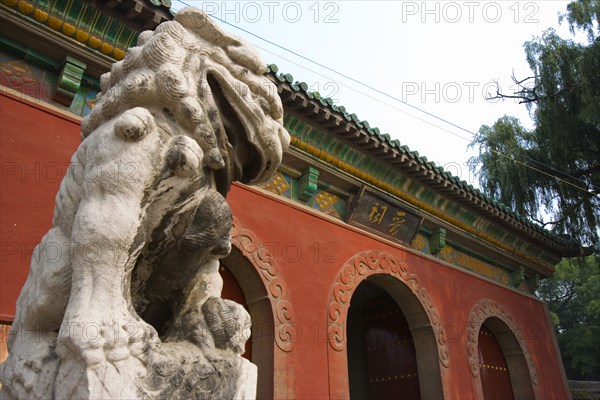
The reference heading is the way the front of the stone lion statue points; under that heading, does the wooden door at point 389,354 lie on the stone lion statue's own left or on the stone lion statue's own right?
on the stone lion statue's own left

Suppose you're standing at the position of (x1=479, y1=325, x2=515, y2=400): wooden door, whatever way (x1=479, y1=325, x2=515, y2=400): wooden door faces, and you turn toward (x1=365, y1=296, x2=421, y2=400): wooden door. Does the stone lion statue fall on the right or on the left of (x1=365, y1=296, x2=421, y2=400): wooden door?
left

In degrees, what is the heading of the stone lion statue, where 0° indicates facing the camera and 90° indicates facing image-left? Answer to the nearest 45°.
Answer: approximately 315°

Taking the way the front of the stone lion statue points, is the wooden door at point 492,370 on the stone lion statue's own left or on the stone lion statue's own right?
on the stone lion statue's own left
